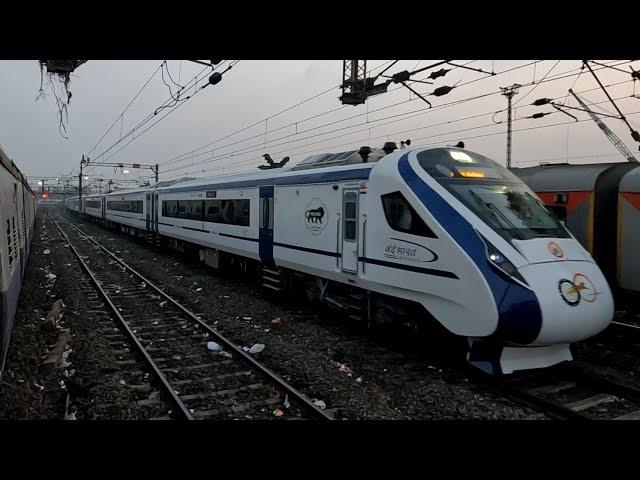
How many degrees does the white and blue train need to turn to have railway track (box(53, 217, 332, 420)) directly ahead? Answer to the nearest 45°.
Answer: approximately 135° to its right

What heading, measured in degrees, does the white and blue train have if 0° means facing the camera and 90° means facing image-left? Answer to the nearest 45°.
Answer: approximately 315°
